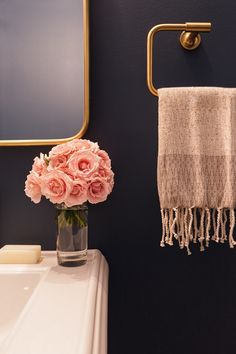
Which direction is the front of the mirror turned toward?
toward the camera

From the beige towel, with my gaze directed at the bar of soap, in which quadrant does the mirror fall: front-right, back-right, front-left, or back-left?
front-right
